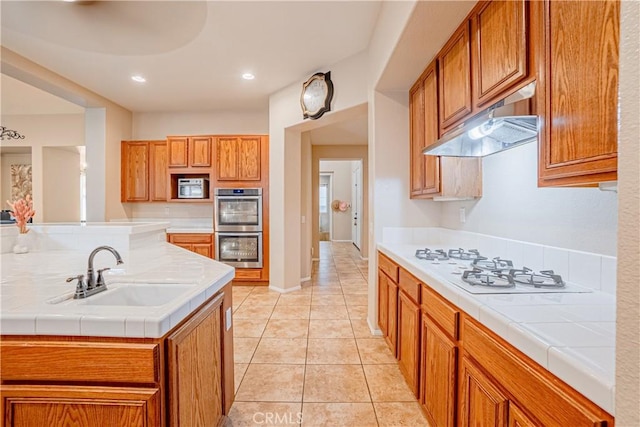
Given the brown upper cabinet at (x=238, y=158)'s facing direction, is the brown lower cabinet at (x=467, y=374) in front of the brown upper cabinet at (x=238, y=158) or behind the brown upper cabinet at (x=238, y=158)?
in front

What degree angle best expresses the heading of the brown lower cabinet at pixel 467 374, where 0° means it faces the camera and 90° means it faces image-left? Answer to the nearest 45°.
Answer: approximately 45°

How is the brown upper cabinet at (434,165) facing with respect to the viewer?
to the viewer's left

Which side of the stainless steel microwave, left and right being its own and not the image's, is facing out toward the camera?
front

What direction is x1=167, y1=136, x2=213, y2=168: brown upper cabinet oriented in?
toward the camera

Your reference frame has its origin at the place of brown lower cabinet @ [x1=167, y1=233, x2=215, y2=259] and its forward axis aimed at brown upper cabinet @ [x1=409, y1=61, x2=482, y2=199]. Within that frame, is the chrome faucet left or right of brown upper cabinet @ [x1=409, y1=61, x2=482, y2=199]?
right

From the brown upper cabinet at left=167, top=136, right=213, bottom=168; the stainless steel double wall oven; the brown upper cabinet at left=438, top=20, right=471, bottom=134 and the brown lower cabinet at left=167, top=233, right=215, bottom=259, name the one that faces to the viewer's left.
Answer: the brown upper cabinet at left=438, top=20, right=471, bottom=134

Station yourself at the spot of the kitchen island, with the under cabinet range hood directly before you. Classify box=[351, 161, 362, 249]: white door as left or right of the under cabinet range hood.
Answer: left

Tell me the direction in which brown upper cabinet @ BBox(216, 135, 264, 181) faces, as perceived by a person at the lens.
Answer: facing the viewer

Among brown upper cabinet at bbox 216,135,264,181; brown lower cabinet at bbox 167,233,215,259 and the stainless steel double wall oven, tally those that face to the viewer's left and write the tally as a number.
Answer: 0

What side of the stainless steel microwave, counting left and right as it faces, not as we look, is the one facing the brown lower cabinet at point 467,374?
front

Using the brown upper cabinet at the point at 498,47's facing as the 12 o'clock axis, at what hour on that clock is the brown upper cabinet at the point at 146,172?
the brown upper cabinet at the point at 146,172 is roughly at 2 o'clock from the brown upper cabinet at the point at 498,47.
